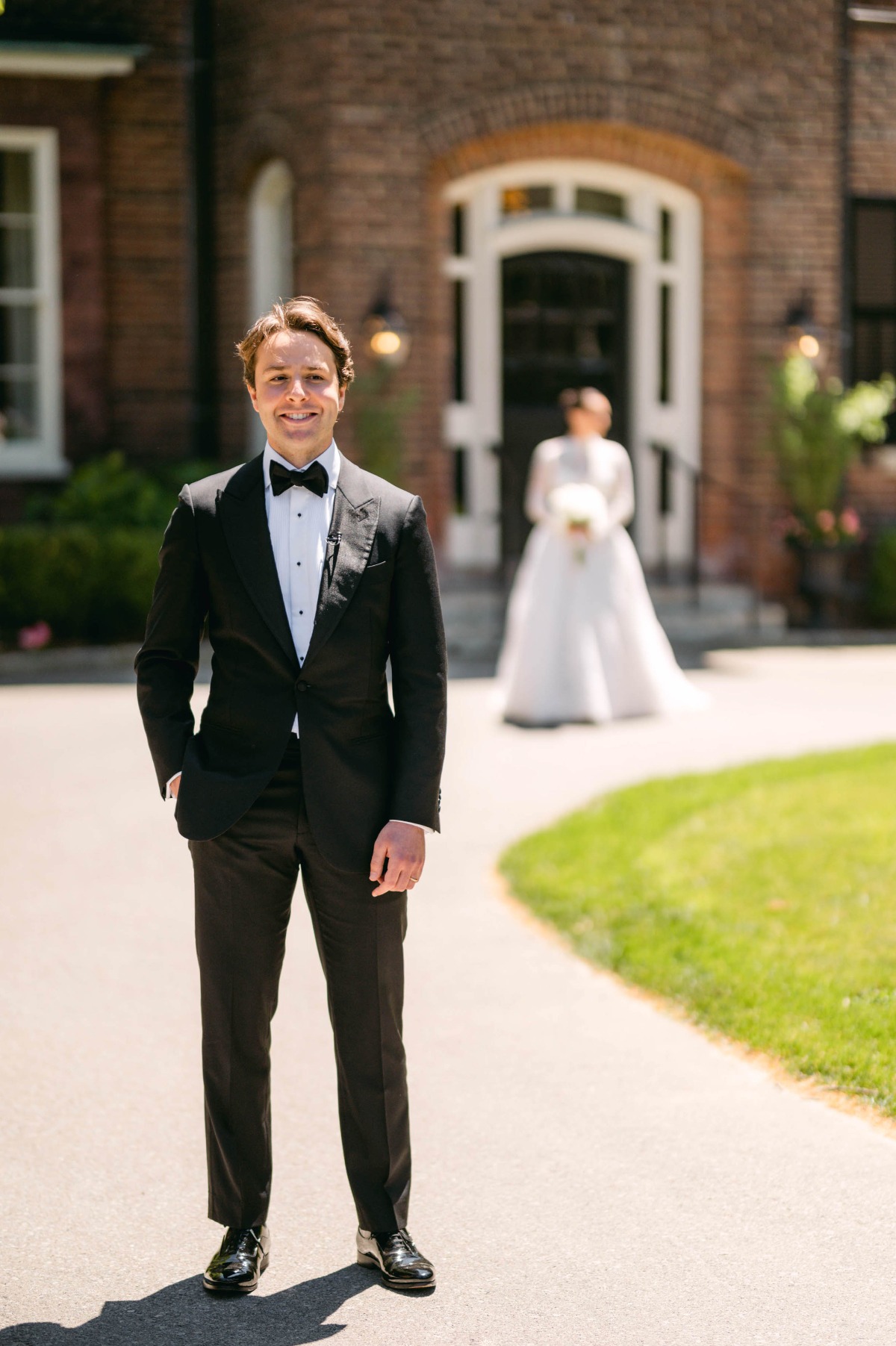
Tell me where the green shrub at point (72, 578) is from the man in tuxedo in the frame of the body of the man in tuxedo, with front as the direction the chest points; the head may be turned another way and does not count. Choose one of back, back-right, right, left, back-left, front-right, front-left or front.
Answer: back

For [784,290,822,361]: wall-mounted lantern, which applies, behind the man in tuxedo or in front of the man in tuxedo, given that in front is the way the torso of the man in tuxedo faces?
behind

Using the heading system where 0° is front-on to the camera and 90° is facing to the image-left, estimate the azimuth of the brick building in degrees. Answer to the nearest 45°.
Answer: approximately 0°

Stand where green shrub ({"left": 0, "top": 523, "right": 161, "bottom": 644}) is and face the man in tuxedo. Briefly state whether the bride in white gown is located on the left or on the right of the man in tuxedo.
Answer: left
